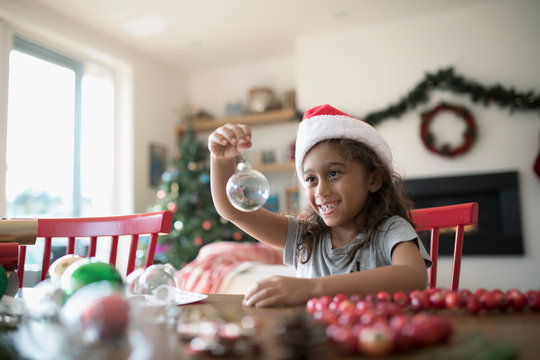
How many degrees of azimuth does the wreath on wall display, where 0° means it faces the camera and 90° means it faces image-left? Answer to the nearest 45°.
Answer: approximately 0°

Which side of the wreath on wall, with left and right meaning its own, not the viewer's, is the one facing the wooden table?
front

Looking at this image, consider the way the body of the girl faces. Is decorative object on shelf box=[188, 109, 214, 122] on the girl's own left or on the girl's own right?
on the girl's own right

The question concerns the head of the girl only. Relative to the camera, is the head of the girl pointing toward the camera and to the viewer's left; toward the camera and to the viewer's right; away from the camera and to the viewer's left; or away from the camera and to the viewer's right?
toward the camera and to the viewer's left

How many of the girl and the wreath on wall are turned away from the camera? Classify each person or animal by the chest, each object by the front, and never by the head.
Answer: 0

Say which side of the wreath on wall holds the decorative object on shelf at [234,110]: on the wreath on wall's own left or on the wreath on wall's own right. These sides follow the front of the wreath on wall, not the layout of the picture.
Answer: on the wreath on wall's own right

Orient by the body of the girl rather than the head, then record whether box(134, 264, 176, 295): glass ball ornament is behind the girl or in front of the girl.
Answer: in front

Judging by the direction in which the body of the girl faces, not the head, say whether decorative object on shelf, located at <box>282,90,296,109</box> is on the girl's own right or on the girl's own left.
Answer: on the girl's own right

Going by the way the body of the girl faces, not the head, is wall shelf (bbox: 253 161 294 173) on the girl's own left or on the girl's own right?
on the girl's own right

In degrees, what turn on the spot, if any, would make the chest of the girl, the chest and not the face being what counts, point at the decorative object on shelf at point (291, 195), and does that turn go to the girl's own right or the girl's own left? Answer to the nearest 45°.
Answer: approximately 135° to the girl's own right

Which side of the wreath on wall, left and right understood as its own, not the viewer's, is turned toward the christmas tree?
right

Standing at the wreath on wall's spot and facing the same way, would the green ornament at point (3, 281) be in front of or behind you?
in front

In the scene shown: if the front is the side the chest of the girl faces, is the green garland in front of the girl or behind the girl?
behind
